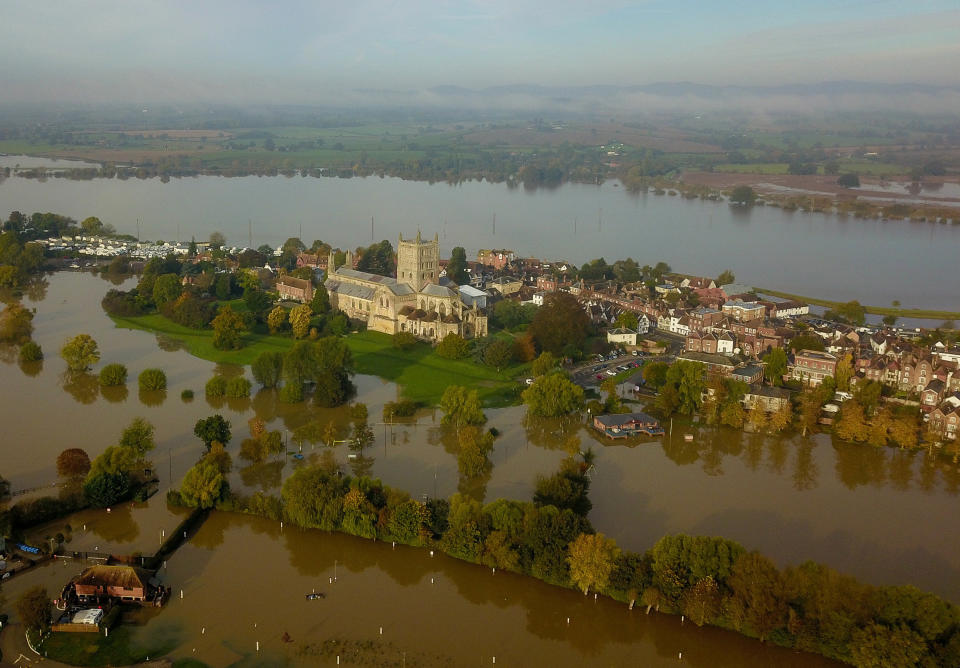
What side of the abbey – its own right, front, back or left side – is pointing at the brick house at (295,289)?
front

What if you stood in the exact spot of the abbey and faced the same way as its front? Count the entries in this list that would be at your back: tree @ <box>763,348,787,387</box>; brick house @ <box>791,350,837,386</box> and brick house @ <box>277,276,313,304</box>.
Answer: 2

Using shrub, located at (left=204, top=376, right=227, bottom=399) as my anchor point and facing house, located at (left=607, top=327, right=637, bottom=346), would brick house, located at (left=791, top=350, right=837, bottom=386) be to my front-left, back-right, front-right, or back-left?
front-right

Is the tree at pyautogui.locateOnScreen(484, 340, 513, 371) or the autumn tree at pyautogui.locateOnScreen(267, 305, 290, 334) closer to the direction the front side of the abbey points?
the autumn tree

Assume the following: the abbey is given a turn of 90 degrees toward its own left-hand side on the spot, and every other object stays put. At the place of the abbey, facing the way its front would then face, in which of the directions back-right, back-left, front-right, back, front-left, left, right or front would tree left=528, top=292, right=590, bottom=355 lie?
left

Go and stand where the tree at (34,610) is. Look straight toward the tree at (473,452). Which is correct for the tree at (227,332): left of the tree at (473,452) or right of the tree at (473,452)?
left

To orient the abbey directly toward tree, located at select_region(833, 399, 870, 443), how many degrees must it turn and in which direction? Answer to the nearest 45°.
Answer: approximately 180°

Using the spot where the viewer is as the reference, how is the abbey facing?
facing away from the viewer and to the left of the viewer

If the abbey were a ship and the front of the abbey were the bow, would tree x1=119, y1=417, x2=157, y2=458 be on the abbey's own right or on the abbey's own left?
on the abbey's own left

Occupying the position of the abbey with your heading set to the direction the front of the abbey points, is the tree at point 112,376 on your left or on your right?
on your left

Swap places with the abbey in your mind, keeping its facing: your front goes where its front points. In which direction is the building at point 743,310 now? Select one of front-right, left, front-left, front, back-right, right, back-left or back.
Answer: back-right

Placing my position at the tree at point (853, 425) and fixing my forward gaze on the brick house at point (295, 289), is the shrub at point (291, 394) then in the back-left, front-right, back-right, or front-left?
front-left

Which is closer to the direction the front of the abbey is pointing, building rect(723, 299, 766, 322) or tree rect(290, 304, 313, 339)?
the tree
